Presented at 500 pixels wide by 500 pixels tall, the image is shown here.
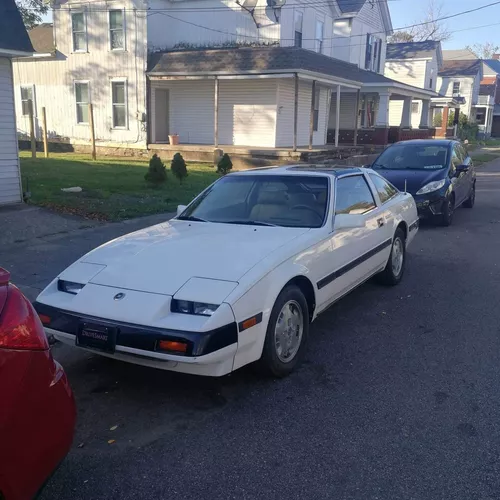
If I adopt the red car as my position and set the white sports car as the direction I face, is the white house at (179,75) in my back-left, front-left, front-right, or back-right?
front-left

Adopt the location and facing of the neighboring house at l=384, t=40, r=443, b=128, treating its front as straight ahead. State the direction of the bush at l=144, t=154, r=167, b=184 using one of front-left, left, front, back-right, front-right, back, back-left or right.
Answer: front-right

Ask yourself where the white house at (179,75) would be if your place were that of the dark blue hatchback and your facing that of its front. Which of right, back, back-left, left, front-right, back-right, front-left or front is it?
right

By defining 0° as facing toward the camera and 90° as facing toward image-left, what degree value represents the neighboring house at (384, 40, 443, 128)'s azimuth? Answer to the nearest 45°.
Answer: approximately 315°

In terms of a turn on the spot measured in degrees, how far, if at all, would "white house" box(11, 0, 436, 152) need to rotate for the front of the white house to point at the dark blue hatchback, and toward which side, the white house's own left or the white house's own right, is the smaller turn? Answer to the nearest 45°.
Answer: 0° — it already faces it

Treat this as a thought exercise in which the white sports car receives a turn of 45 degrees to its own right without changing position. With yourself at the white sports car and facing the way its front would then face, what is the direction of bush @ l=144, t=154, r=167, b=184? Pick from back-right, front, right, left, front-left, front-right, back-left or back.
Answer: right

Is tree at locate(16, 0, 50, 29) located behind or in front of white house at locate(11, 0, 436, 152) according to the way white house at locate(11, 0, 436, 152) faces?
behind

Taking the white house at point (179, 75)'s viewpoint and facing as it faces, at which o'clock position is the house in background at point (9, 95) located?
The house in background is roughly at 2 o'clock from the white house.

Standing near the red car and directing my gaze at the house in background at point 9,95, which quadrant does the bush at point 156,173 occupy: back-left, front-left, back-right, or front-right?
front-right

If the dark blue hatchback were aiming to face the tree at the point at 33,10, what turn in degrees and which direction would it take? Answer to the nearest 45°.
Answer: approximately 90° to its right

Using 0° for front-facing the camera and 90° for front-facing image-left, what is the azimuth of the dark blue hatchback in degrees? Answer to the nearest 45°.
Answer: approximately 45°

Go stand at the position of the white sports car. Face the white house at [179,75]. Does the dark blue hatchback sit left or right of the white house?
right

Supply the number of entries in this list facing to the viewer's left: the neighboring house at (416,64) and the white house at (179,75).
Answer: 0

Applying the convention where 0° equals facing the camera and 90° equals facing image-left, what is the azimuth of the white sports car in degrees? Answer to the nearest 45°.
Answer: approximately 45°

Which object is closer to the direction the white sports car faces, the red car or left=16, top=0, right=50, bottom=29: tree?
the red car

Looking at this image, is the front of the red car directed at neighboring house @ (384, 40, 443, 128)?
no
